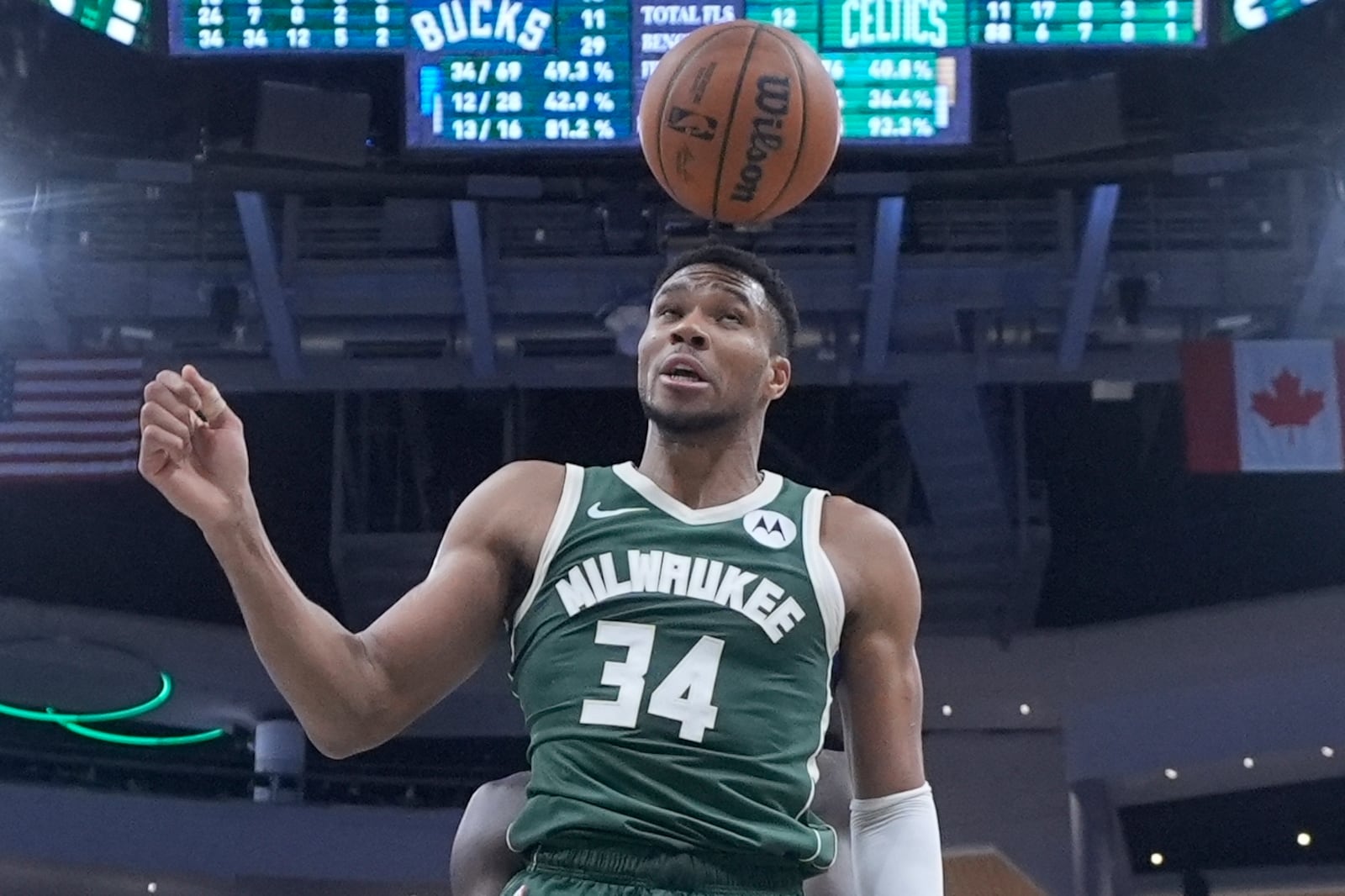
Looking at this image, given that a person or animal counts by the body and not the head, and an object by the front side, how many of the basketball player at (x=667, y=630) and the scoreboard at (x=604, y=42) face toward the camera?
2

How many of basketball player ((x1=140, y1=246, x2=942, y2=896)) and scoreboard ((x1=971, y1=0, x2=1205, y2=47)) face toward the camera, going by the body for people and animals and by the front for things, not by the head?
2

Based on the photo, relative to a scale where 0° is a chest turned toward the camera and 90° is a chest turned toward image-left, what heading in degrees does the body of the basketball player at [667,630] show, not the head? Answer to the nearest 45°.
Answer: approximately 0°

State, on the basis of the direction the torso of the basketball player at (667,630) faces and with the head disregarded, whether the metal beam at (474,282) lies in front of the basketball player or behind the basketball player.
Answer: behind

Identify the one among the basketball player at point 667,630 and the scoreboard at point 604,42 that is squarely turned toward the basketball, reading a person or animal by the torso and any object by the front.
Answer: the scoreboard

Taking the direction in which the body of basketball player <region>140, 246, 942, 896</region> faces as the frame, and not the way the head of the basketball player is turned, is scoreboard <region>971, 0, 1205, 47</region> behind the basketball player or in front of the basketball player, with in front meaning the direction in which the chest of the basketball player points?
behind

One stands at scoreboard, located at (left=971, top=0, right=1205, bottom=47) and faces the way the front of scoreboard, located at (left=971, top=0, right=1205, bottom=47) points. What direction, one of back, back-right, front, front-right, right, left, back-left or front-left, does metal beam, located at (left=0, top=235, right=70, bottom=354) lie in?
right

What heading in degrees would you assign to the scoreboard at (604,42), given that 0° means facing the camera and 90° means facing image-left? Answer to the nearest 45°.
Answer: approximately 0°

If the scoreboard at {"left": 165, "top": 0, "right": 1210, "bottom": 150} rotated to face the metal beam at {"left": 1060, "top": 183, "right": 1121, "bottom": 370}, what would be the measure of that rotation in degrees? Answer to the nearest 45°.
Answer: approximately 135° to its left

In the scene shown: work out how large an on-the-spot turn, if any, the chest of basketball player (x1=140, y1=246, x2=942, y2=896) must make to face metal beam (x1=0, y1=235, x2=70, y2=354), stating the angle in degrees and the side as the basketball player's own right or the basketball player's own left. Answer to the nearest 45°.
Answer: approximately 180°
